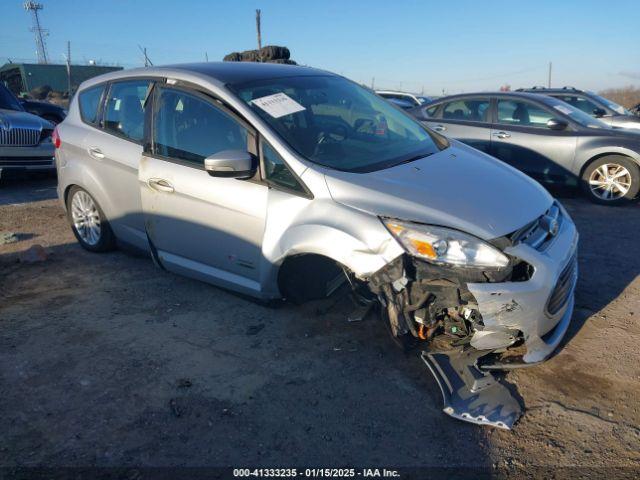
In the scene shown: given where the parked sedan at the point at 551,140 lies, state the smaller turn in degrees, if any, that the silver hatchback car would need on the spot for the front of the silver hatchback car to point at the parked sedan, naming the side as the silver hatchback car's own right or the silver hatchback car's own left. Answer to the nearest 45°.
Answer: approximately 90° to the silver hatchback car's own left

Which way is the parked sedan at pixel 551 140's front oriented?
to the viewer's right

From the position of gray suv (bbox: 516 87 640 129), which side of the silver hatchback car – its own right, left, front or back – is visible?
left

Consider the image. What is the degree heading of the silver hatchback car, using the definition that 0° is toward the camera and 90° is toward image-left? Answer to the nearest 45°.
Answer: approximately 315°

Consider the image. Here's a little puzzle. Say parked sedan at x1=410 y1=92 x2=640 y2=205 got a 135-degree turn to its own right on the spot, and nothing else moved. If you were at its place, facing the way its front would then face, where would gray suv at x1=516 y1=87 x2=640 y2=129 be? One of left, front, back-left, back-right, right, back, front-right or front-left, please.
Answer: back-right

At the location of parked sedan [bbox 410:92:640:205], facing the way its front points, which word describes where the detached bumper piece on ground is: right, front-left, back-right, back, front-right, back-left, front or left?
right

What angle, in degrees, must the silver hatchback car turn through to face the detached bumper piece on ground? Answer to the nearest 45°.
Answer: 0° — it already faces it

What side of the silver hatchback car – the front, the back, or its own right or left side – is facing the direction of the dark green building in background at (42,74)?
back

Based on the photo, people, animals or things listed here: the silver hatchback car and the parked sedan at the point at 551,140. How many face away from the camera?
0
